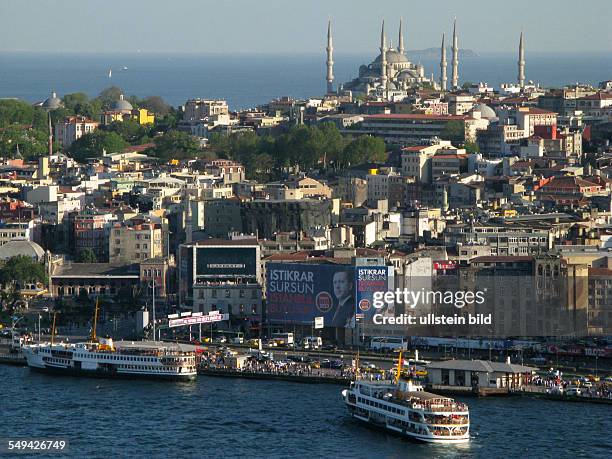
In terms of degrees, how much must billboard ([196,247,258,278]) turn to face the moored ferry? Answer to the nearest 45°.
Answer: approximately 45° to its right

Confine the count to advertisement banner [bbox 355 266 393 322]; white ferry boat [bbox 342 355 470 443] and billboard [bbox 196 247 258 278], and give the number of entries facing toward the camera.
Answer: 2

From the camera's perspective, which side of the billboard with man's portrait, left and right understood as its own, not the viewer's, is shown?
front

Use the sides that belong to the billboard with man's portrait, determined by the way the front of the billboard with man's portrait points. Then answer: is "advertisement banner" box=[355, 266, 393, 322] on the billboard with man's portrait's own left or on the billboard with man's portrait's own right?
on the billboard with man's portrait's own left

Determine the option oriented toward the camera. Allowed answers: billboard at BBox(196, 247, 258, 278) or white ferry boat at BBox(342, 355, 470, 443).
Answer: the billboard

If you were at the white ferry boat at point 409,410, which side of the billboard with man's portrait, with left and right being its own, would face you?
front

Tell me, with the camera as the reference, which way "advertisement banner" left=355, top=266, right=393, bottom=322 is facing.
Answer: facing the viewer

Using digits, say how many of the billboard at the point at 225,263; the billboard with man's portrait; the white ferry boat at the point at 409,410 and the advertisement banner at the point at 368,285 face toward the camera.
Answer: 3
